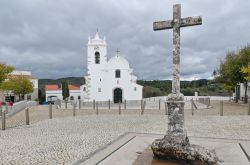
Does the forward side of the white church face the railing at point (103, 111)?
yes

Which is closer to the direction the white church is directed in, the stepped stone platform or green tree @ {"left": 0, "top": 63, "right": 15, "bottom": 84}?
the stepped stone platform

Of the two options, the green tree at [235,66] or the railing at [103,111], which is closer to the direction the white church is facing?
the railing

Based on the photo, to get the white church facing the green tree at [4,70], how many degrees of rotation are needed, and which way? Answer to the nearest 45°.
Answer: approximately 45° to its right

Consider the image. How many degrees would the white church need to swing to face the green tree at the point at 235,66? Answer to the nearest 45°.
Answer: approximately 45° to its left

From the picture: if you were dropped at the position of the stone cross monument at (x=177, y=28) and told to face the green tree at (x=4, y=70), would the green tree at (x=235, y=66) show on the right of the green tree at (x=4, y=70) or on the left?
right

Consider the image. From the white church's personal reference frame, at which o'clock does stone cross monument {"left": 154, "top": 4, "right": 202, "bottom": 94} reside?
The stone cross monument is roughly at 12 o'clock from the white church.

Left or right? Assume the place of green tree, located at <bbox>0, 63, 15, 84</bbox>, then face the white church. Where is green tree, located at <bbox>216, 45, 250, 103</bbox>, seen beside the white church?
right

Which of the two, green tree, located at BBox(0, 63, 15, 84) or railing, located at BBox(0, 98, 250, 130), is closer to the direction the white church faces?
the railing

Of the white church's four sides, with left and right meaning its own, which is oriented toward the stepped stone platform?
front

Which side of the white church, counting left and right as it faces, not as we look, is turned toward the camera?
front

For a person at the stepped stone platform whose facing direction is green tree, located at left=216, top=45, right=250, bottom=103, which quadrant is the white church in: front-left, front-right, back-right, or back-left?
front-left
